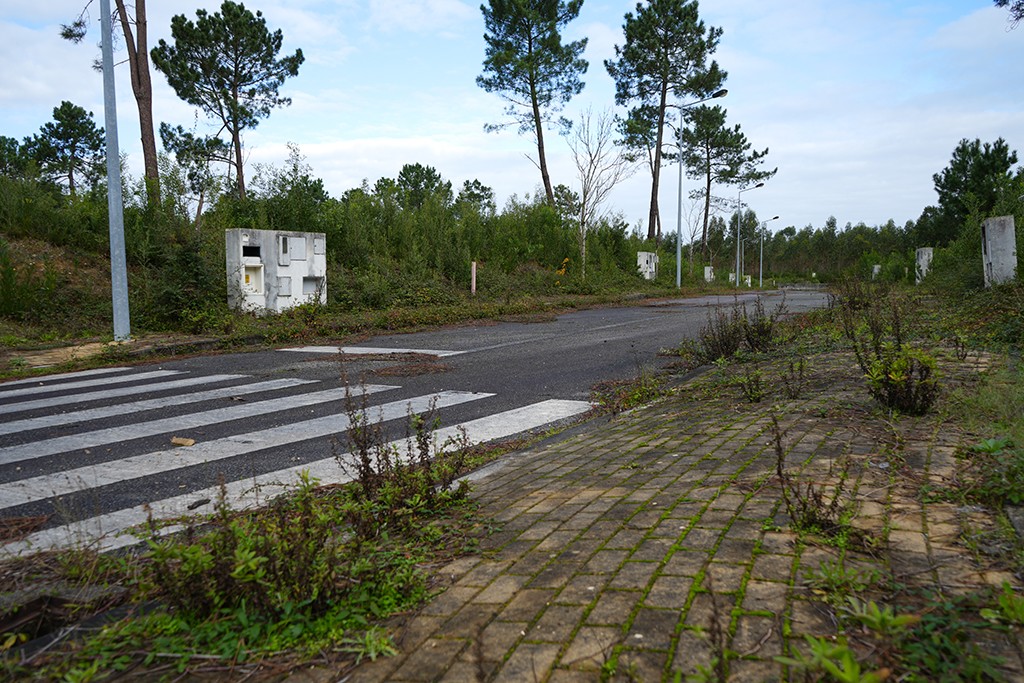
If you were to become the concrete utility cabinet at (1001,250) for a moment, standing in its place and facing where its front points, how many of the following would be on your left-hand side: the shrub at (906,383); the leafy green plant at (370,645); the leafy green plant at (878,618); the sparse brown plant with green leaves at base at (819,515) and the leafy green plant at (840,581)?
5

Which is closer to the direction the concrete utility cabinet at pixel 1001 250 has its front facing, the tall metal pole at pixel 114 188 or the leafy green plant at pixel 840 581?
the tall metal pole

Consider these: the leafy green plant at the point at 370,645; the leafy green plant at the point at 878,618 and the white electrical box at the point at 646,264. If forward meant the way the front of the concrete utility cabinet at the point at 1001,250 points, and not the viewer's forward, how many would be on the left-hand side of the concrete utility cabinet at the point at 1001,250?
2

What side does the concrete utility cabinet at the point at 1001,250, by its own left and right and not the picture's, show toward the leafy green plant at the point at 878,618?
left

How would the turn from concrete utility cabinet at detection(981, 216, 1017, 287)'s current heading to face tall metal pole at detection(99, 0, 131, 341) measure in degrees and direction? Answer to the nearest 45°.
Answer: approximately 45° to its left

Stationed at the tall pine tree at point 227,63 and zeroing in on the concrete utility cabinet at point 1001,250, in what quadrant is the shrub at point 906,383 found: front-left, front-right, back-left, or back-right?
front-right

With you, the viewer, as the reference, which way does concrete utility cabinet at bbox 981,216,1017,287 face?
facing to the left of the viewer

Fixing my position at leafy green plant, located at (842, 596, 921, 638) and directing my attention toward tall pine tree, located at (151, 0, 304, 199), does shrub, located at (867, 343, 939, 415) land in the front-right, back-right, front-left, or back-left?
front-right

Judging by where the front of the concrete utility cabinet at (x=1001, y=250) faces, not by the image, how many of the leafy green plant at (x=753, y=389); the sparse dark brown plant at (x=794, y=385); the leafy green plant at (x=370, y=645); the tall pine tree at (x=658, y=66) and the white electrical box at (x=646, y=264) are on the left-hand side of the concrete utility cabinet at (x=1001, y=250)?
3

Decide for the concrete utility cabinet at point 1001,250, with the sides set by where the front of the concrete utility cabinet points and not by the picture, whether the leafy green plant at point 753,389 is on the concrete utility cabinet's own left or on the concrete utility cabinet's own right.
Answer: on the concrete utility cabinet's own left

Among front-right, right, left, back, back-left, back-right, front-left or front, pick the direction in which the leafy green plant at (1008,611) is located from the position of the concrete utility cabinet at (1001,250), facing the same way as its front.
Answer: left

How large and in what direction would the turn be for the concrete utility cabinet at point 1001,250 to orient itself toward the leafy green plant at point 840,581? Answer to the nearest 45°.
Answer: approximately 90° to its left

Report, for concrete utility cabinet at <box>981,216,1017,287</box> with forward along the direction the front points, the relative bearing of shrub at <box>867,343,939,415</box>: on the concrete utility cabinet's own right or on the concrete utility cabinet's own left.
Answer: on the concrete utility cabinet's own left

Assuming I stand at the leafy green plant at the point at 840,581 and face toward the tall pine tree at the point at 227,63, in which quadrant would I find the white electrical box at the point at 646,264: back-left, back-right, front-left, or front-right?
front-right

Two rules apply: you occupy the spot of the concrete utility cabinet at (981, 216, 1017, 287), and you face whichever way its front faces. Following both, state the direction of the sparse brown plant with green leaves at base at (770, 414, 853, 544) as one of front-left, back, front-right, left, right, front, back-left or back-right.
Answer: left

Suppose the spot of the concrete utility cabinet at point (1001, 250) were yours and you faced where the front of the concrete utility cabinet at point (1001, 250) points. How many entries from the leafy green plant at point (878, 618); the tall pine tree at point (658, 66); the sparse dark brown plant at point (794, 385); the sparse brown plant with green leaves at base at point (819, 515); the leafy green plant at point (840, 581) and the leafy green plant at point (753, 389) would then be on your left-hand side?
5
